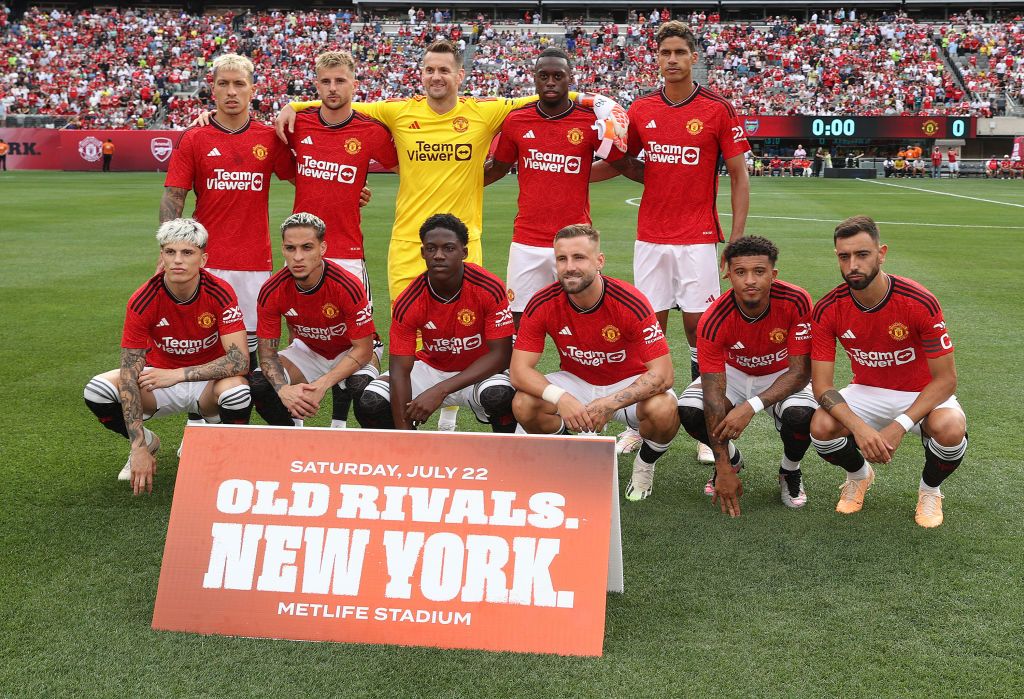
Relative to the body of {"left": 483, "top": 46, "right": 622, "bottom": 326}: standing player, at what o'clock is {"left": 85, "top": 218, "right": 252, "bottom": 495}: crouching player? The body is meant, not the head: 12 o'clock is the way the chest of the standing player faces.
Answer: The crouching player is roughly at 2 o'clock from the standing player.

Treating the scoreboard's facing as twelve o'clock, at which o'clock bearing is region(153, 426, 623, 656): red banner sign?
The red banner sign is roughly at 12 o'clock from the scoreboard.

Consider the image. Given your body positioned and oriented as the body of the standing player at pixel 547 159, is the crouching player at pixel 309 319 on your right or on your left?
on your right

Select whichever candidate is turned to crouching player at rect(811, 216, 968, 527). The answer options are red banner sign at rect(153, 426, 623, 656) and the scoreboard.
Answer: the scoreboard

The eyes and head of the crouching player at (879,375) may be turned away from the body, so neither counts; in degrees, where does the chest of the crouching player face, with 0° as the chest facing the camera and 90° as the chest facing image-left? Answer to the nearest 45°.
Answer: approximately 0°

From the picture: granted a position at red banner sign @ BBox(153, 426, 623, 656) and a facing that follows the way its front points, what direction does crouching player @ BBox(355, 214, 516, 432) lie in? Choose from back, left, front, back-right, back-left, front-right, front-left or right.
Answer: back

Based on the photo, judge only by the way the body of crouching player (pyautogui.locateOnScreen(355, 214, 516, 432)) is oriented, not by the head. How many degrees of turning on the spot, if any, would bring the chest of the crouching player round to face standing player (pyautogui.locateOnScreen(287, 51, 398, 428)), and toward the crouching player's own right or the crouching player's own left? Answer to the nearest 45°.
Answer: approximately 135° to the crouching player's own right

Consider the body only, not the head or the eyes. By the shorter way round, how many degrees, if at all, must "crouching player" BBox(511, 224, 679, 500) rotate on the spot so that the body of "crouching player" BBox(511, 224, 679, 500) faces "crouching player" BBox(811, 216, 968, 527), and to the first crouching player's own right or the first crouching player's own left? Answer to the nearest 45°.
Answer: approximately 90° to the first crouching player's own left

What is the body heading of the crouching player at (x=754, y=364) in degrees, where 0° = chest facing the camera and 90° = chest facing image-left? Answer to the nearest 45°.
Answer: approximately 0°

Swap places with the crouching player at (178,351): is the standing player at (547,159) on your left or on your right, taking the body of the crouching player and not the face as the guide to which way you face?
on your left

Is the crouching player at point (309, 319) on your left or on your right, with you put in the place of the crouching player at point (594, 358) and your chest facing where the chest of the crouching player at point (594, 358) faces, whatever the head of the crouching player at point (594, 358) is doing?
on your right
